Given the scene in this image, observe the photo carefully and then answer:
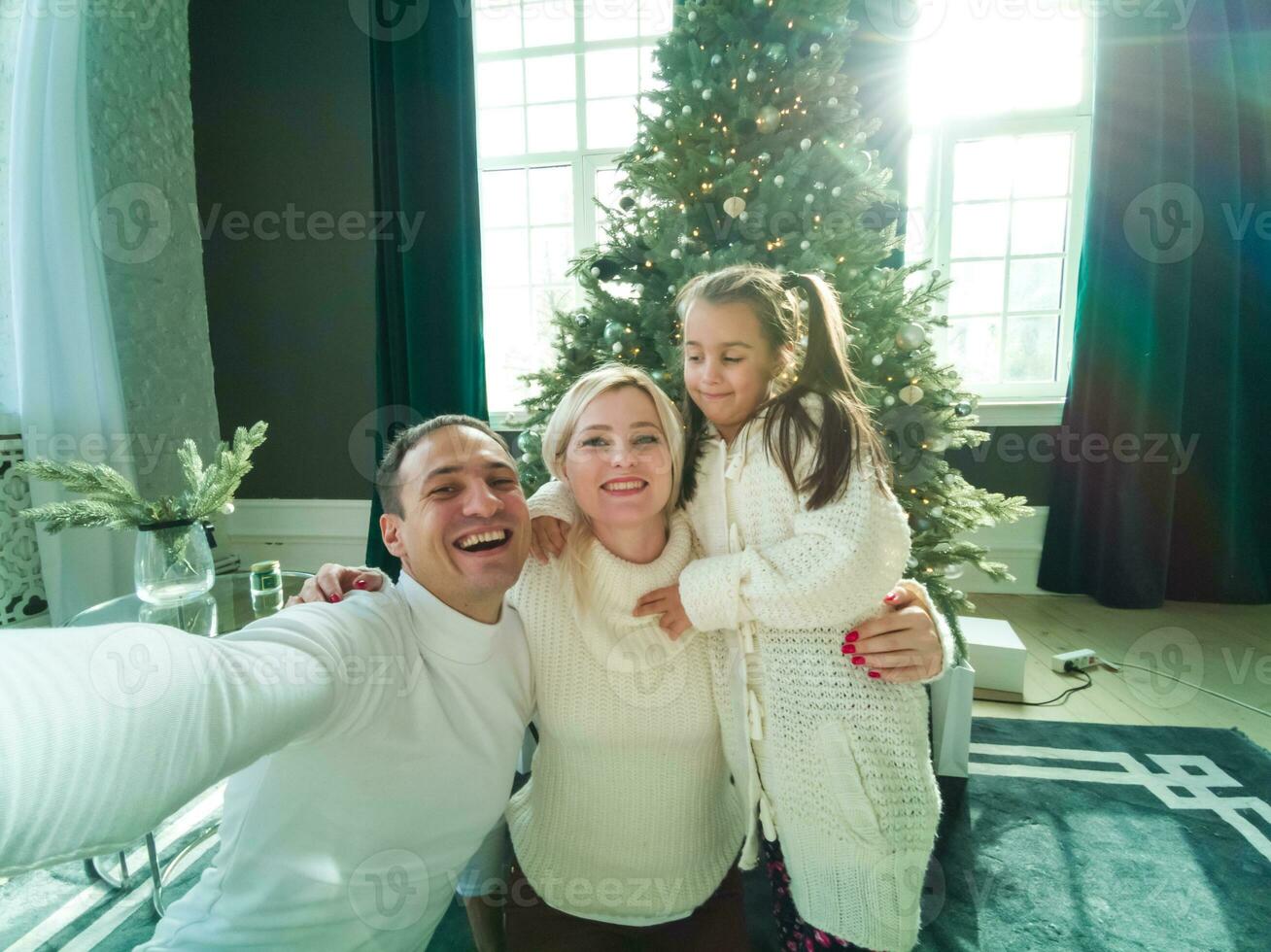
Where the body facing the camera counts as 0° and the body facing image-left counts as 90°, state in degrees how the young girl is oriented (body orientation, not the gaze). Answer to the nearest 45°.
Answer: approximately 45°

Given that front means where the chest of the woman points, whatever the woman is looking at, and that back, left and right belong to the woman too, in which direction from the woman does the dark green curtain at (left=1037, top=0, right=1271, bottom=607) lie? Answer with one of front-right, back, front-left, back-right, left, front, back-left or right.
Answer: back-left

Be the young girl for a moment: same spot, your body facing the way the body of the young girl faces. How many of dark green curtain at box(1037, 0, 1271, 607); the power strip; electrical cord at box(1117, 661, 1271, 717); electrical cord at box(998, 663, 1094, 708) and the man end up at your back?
4

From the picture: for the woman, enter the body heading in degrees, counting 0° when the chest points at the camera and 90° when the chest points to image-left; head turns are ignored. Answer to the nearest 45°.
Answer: approximately 0°

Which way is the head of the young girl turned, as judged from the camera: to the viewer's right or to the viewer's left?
to the viewer's left

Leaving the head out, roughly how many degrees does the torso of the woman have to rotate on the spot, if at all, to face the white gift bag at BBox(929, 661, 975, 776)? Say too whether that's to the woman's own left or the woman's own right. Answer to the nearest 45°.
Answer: approximately 135° to the woman's own left

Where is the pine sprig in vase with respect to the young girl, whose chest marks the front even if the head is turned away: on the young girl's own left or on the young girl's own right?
on the young girl's own right
